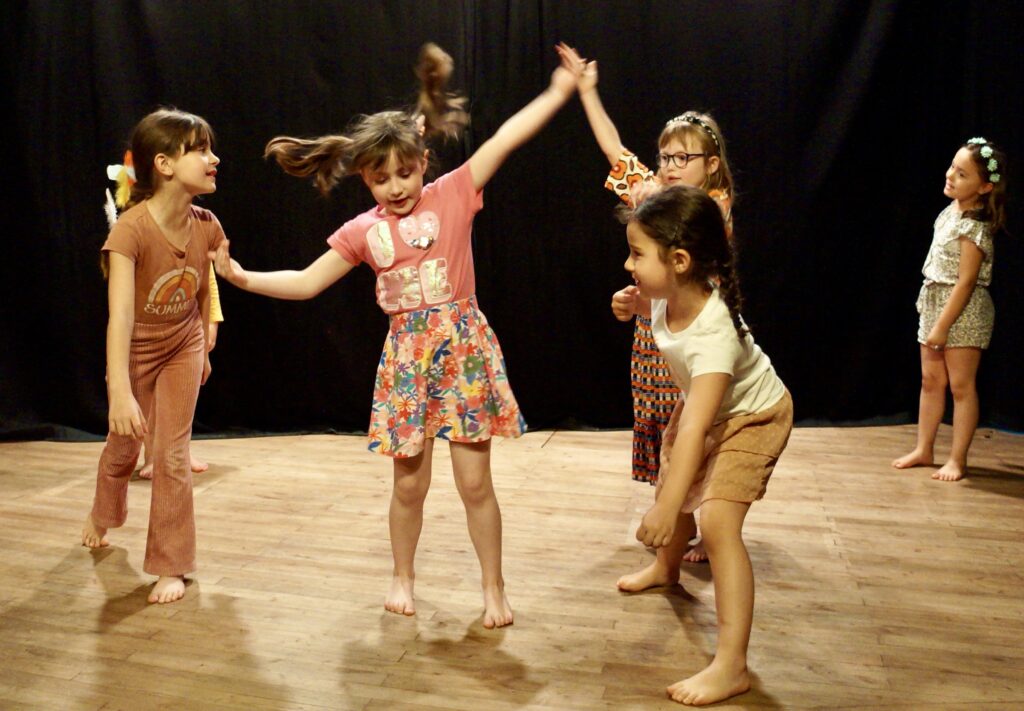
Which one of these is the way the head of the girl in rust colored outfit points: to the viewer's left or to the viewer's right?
to the viewer's right

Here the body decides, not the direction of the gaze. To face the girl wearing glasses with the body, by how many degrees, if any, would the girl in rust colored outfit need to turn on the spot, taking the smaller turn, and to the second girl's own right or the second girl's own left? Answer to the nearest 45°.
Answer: approximately 45° to the second girl's own left

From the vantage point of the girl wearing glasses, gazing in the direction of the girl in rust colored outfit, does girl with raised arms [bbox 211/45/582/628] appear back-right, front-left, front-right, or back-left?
front-left

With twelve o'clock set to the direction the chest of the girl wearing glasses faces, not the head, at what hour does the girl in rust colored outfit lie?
The girl in rust colored outfit is roughly at 1 o'clock from the girl wearing glasses.

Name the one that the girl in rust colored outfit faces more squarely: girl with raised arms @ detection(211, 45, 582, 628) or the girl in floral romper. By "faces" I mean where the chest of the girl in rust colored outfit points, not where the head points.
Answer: the girl with raised arms

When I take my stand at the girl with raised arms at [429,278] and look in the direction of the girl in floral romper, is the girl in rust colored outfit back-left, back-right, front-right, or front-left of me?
back-left

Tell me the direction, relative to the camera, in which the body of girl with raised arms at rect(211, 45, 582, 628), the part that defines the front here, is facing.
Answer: toward the camera

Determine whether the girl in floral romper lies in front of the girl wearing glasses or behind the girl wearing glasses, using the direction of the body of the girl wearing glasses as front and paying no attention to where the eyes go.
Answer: behind

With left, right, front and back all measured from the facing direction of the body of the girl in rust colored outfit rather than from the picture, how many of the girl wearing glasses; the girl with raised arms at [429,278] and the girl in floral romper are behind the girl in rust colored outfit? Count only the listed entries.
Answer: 0

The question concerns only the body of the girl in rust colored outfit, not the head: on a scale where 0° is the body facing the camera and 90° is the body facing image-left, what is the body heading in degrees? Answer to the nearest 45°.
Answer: approximately 315°

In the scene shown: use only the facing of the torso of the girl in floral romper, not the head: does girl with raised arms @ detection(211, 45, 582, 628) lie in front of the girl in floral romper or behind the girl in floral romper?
in front

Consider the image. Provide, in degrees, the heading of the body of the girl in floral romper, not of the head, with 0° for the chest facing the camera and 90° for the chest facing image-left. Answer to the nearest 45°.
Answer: approximately 45°

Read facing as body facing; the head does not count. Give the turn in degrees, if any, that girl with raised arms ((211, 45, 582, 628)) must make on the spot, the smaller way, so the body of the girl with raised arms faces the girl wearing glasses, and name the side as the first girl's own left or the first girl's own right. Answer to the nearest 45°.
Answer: approximately 135° to the first girl's own left

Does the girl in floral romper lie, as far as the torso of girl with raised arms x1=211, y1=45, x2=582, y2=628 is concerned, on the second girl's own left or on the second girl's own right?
on the second girl's own left

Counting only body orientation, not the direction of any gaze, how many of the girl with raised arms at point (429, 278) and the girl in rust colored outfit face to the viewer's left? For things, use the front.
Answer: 0

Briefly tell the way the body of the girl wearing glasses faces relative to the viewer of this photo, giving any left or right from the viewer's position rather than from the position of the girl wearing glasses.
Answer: facing the viewer and to the left of the viewer

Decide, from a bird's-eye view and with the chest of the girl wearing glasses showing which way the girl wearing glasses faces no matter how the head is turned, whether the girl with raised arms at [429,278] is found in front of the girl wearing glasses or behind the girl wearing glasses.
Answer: in front
